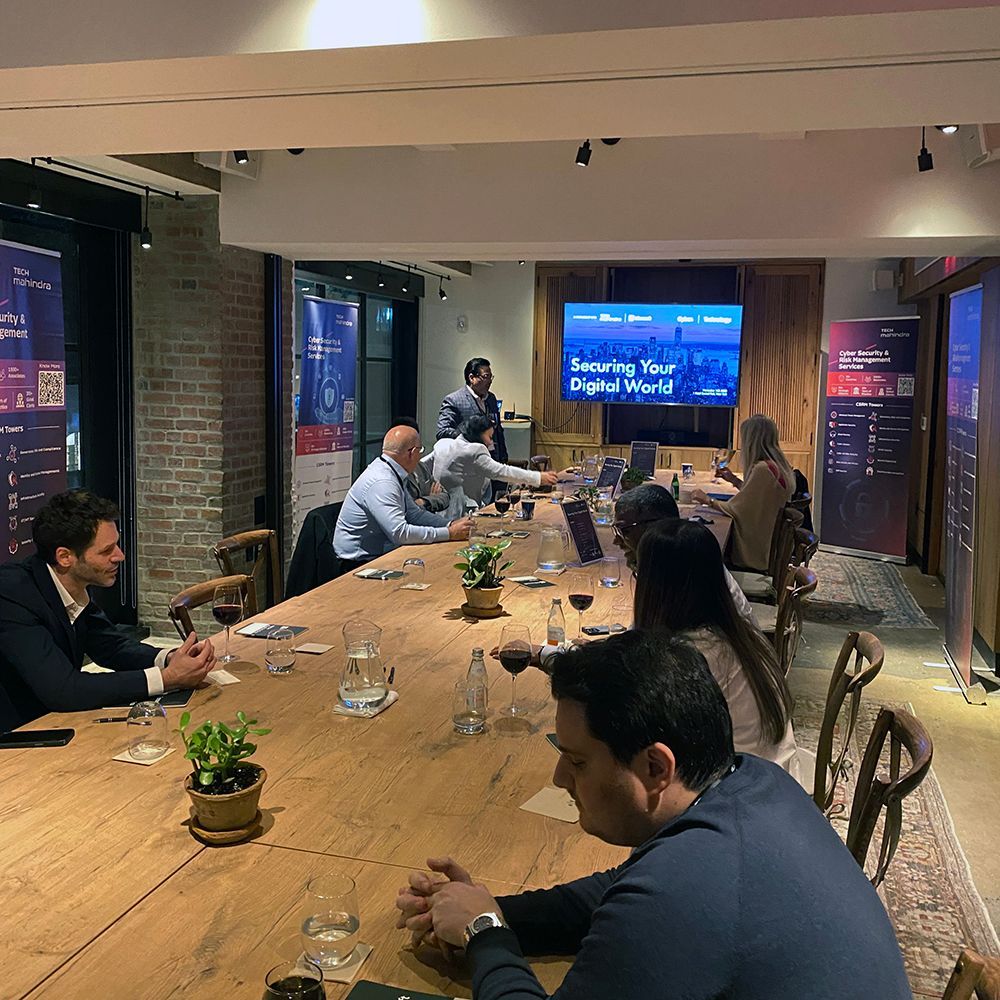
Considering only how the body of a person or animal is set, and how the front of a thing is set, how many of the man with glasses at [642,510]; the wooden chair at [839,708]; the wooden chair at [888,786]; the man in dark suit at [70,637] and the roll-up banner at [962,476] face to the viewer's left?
4

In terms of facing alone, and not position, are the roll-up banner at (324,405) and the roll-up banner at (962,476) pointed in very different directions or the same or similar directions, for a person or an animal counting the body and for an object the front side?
very different directions

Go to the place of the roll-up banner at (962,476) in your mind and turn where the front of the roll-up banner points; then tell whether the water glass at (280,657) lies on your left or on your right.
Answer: on your left

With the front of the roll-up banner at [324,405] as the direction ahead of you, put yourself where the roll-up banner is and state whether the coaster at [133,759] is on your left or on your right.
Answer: on your right

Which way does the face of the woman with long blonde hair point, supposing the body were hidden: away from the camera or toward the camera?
away from the camera

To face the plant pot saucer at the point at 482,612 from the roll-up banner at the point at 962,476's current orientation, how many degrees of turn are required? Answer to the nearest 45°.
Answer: approximately 45° to its left

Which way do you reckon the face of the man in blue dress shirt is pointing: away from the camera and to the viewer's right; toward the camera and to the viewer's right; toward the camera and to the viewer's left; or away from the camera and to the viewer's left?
away from the camera and to the viewer's right

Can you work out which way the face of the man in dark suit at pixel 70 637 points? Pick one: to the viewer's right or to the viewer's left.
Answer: to the viewer's right

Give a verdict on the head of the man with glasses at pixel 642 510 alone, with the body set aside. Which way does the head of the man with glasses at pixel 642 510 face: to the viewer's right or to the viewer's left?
to the viewer's left

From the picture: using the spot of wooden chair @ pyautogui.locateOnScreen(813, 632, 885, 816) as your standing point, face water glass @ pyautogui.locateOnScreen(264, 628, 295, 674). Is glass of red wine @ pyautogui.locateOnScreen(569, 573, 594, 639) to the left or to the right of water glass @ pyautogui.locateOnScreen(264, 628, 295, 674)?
right

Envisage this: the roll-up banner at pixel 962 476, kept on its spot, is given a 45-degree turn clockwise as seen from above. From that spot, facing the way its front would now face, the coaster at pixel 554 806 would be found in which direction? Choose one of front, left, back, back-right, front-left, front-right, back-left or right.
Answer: back-left
